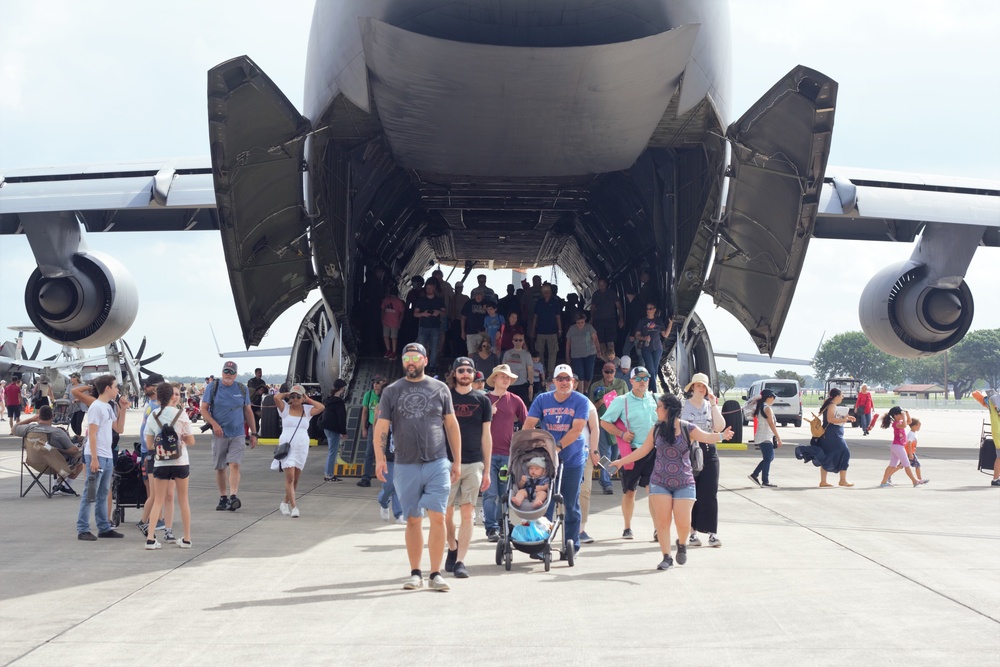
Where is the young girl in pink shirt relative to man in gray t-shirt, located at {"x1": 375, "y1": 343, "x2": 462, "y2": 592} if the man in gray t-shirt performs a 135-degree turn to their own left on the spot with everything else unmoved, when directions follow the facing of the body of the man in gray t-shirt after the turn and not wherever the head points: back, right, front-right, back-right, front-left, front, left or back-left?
front

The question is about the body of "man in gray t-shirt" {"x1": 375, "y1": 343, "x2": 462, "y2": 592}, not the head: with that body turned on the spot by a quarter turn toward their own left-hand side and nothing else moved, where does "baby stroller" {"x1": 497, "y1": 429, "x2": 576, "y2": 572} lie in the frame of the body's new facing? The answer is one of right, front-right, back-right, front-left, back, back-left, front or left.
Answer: front-left

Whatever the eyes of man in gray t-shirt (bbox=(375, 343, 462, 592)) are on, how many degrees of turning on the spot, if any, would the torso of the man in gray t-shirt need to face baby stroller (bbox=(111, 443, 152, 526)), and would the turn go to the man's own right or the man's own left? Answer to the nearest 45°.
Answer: approximately 135° to the man's own right

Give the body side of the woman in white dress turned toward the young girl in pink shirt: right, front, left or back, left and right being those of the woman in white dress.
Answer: left

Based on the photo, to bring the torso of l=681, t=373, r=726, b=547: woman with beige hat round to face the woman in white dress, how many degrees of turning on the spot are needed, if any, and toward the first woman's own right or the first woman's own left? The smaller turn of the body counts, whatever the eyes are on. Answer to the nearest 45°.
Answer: approximately 90° to the first woman's own right

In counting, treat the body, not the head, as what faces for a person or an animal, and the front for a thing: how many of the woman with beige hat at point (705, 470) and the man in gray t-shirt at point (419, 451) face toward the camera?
2

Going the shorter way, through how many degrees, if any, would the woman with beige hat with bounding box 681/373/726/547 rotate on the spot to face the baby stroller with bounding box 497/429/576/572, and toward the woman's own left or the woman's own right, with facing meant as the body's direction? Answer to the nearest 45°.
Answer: approximately 45° to the woman's own right
